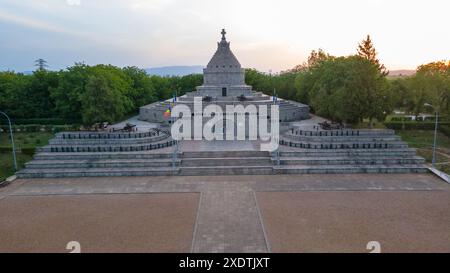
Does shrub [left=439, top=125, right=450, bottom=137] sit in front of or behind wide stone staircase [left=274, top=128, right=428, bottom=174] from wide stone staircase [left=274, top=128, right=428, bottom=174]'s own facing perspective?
behind

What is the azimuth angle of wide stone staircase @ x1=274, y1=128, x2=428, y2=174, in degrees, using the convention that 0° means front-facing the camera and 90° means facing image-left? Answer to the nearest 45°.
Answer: approximately 0°

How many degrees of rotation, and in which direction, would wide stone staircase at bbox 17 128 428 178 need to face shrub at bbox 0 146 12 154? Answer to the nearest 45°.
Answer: approximately 90° to its right

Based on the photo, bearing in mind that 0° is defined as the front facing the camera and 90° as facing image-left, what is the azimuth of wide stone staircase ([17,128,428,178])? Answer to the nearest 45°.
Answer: approximately 0°

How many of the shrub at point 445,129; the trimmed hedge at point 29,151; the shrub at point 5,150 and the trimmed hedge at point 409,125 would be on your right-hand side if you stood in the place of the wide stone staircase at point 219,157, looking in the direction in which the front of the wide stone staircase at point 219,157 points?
2

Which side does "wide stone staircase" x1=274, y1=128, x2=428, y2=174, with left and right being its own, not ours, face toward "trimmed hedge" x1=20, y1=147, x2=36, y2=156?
right

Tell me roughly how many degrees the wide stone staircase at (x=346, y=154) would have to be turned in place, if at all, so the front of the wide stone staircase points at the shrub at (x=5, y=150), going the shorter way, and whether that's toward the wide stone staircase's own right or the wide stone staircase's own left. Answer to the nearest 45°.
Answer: approximately 90° to the wide stone staircase's own right

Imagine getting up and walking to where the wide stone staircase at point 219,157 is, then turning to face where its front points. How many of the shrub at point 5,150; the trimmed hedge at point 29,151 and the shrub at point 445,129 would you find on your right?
2
